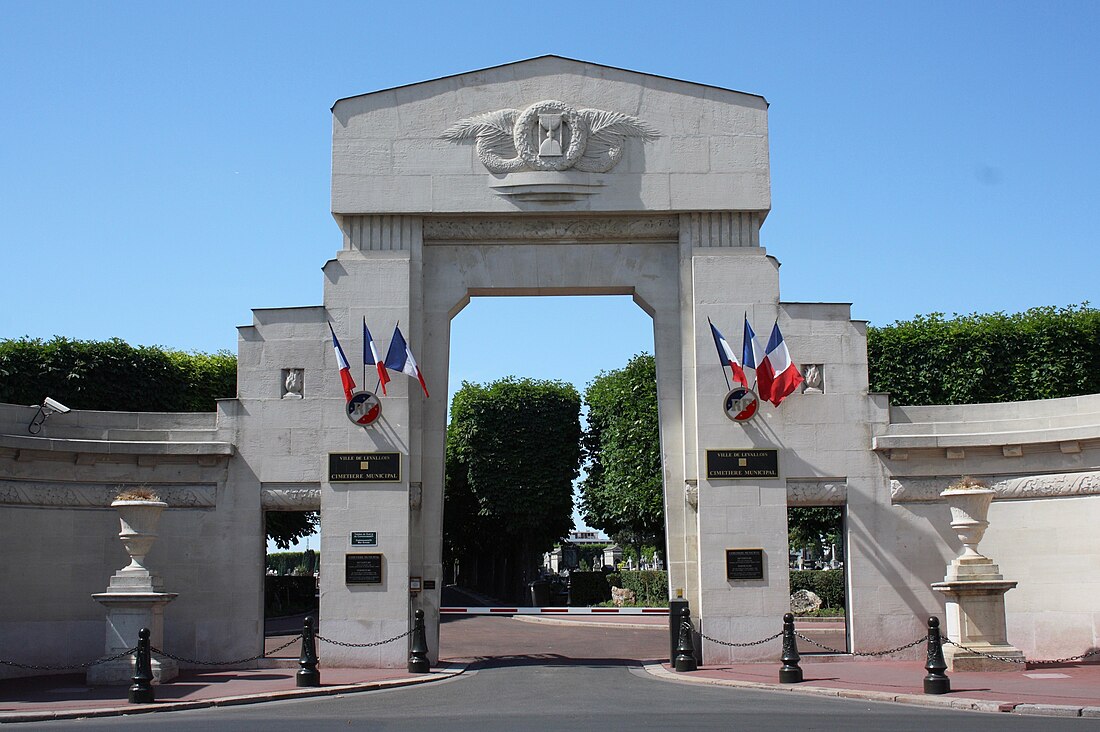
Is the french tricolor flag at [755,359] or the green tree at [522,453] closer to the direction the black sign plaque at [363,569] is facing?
the french tricolor flag

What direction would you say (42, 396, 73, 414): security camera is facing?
to the viewer's right

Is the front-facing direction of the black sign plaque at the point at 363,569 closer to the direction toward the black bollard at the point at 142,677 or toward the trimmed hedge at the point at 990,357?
the black bollard

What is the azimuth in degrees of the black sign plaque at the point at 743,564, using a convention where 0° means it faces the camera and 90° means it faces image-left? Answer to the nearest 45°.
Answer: approximately 0°

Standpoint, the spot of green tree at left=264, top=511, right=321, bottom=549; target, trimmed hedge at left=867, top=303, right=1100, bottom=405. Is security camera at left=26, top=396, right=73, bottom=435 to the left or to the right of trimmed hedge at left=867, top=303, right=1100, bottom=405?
right
